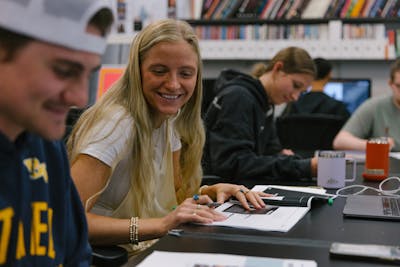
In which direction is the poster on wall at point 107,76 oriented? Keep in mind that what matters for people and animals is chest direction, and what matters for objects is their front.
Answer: toward the camera

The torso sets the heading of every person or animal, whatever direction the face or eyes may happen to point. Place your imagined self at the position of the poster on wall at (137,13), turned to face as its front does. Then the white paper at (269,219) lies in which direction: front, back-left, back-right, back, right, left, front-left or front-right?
front

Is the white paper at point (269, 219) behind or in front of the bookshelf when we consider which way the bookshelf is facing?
in front

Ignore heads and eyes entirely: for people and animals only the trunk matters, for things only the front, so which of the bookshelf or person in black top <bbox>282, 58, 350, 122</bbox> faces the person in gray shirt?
the bookshelf

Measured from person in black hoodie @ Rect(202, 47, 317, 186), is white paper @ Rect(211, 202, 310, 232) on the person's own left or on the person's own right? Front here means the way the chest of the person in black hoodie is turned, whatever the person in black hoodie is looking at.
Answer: on the person's own right

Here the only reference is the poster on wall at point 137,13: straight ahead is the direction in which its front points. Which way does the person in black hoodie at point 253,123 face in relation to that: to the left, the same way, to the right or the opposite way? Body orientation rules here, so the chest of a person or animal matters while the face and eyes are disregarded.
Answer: to the left

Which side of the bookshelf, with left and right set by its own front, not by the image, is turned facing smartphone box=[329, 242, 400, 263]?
front

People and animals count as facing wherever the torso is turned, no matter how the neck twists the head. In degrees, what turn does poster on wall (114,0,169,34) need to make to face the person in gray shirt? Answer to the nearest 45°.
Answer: approximately 45° to its left

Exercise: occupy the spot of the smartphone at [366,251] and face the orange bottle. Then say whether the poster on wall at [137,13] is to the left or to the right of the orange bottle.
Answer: left

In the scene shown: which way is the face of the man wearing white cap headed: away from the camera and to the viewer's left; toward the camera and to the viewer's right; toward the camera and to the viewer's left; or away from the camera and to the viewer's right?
toward the camera and to the viewer's right
